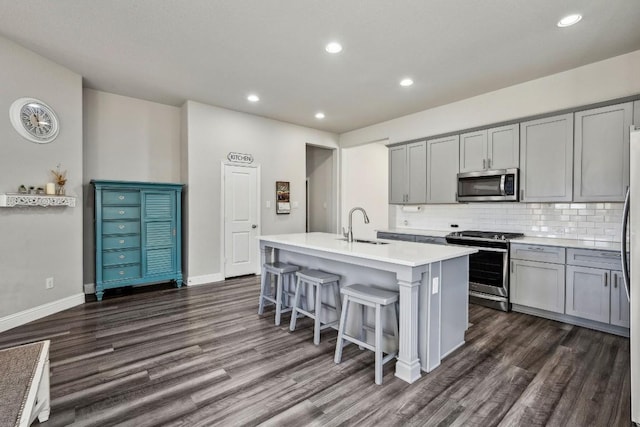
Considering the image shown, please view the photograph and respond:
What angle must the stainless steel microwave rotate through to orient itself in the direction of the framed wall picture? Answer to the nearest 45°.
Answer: approximately 90° to its right

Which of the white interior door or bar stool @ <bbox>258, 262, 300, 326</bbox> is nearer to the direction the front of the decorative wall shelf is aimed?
the bar stool

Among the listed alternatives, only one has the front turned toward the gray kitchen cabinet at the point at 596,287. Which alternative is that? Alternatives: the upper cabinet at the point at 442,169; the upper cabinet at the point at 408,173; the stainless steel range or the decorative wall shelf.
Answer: the decorative wall shelf
